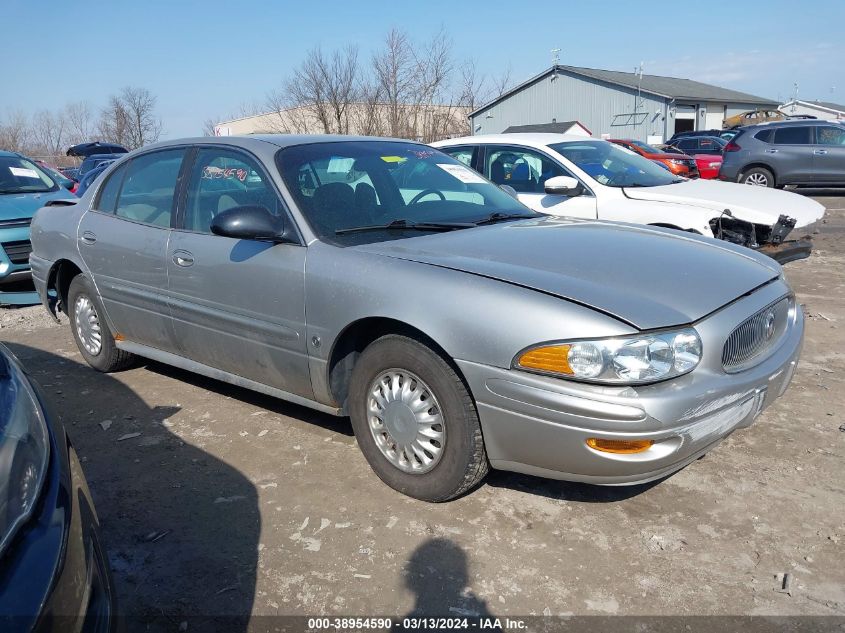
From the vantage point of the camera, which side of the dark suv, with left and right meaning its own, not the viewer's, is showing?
right

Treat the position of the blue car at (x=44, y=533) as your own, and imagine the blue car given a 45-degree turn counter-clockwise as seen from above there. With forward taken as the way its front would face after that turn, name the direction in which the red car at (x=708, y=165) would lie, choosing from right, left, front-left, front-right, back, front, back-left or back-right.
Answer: front-left

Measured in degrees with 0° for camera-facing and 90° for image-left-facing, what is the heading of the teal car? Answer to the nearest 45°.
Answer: approximately 315°

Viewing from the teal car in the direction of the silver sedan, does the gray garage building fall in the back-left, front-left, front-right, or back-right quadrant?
back-left

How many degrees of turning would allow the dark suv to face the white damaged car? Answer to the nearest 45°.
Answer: approximately 90° to its right

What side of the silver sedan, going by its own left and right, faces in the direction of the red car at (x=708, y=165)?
left

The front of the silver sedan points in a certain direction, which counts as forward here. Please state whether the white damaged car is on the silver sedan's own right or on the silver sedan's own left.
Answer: on the silver sedan's own left

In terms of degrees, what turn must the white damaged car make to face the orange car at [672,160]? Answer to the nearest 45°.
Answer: approximately 135° to its left
